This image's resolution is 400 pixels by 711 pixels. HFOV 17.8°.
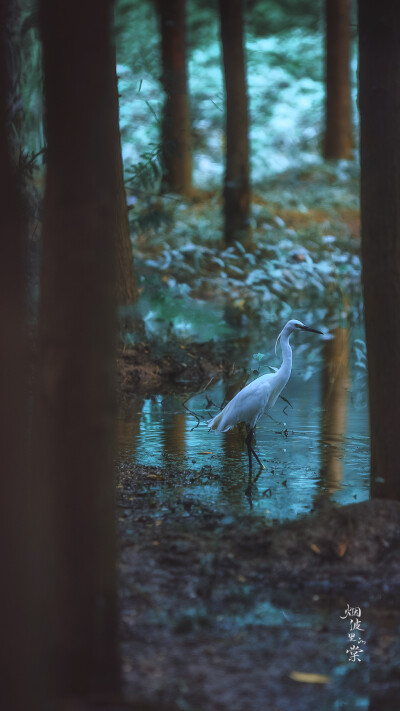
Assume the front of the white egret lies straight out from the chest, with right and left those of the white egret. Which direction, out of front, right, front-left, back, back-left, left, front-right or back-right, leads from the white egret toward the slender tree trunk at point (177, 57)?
left

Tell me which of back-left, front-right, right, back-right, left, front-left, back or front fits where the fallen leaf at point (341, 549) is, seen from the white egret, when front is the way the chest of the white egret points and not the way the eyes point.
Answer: right

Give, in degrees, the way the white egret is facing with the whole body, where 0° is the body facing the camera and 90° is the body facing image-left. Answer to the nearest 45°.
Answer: approximately 270°

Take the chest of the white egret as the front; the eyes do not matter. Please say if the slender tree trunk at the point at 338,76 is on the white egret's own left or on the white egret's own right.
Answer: on the white egret's own left

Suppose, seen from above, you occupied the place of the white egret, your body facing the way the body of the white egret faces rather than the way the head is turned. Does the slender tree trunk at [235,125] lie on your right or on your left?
on your left

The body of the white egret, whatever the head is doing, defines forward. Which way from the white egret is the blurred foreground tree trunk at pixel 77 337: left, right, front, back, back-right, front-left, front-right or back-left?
right

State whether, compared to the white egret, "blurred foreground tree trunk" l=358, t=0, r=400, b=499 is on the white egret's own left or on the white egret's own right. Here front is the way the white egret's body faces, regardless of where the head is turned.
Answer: on the white egret's own right
